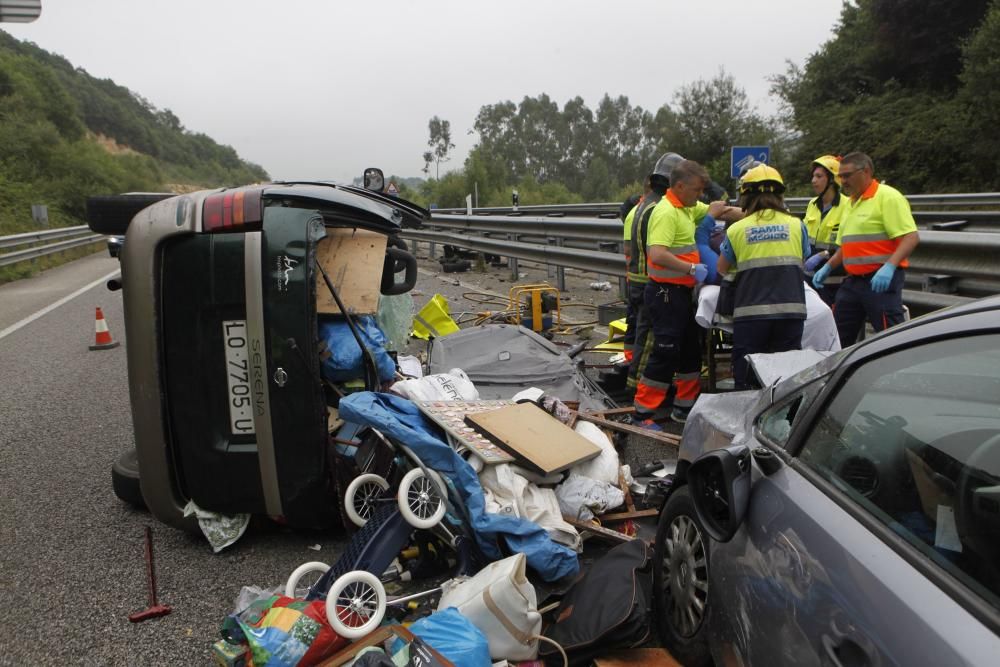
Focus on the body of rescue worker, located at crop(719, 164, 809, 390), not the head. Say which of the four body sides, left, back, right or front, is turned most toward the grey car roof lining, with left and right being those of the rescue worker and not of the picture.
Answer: left

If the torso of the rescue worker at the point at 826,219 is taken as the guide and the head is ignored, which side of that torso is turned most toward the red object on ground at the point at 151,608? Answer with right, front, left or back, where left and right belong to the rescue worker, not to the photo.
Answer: front

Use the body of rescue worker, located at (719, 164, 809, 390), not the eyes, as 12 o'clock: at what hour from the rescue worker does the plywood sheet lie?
The plywood sheet is roughly at 7 o'clock from the rescue worker.

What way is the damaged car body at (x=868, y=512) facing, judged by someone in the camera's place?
facing away from the viewer and to the left of the viewer

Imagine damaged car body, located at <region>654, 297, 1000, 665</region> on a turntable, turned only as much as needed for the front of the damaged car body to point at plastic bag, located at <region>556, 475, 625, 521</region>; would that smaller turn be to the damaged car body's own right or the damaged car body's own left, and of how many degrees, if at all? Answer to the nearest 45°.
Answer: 0° — it already faces it

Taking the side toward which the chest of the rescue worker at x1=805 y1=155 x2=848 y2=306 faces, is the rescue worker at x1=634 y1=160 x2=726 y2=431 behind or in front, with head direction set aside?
in front

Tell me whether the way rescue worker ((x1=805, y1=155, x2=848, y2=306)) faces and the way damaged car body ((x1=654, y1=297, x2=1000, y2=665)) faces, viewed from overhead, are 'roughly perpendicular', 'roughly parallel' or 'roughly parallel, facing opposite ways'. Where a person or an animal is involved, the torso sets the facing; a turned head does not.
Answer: roughly perpendicular

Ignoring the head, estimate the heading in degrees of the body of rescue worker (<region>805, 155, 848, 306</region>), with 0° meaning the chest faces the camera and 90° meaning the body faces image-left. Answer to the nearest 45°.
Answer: approximately 45°

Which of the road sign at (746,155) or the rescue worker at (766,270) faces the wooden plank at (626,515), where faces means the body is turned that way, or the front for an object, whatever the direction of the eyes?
the road sign

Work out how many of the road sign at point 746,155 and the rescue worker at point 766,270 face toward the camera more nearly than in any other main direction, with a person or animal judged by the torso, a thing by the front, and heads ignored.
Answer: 1

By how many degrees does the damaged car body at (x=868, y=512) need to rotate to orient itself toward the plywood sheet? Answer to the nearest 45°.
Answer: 0° — it already faces it

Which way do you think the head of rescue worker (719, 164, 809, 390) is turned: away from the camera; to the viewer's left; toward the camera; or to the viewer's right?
away from the camera

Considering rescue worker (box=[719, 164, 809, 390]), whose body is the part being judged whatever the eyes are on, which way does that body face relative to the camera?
away from the camera

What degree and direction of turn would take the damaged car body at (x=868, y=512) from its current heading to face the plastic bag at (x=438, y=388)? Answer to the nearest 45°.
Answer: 0° — it already faces it

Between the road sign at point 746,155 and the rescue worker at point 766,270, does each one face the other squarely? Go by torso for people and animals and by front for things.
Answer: yes

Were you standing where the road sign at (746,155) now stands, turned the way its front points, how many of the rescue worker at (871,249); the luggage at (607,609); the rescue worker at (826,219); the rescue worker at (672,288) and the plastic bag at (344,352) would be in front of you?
5

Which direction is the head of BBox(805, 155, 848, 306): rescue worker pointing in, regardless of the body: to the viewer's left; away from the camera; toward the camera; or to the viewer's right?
to the viewer's left
